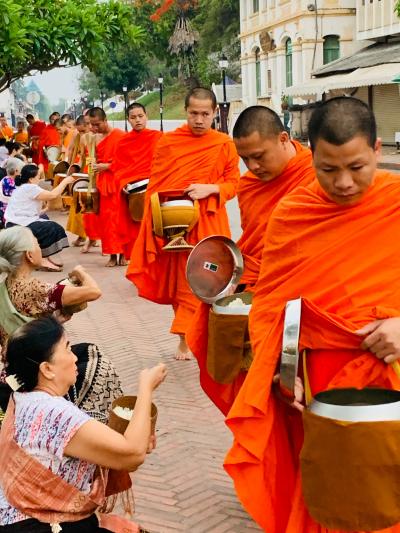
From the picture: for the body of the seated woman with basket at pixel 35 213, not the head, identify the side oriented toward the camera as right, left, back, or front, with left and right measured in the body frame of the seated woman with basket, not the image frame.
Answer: right

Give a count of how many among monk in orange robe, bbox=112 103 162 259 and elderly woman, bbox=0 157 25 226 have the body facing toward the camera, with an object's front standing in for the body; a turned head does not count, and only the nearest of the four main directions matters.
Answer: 1

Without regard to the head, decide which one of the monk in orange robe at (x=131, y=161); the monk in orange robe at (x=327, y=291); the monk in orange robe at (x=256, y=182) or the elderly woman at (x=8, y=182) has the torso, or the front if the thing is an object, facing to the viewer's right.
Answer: the elderly woman

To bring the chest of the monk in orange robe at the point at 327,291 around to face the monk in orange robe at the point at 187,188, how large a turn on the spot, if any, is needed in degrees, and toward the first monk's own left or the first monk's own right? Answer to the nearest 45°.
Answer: approximately 180°

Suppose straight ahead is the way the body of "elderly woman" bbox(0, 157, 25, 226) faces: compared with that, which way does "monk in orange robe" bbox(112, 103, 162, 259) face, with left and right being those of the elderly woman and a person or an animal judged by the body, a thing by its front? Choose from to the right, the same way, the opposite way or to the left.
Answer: to the right

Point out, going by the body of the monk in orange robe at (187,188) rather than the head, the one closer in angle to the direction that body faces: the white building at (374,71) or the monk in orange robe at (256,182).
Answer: the monk in orange robe

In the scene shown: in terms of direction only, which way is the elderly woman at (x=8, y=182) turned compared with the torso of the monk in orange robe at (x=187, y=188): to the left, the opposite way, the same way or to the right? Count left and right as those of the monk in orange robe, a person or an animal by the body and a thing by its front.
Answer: to the left

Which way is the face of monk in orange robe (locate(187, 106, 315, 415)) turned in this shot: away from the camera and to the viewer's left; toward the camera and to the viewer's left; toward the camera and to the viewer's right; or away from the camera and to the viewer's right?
toward the camera and to the viewer's left

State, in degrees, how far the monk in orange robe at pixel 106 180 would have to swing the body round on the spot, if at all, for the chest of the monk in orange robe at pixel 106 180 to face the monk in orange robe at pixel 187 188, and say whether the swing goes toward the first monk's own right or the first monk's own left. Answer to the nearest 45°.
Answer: approximately 45° to the first monk's own left

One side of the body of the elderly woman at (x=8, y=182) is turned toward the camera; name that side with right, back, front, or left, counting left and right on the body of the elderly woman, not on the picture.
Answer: right

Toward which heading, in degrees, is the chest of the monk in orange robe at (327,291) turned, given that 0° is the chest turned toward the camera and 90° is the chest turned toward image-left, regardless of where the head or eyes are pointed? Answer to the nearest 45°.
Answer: approximately 0°

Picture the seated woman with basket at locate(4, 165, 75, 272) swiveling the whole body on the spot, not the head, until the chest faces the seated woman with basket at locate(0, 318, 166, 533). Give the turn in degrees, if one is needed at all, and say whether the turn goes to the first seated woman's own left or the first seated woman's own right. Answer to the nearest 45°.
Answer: approximately 90° to the first seated woman's own right

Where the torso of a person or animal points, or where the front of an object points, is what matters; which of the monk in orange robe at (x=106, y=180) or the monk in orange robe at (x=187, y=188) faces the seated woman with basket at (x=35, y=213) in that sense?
the monk in orange robe at (x=106, y=180)
